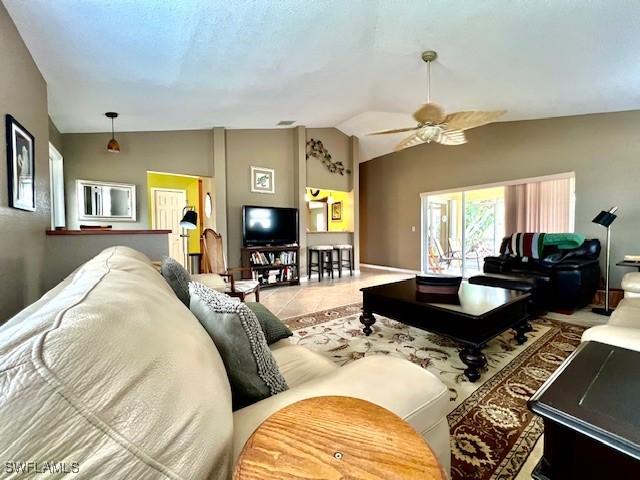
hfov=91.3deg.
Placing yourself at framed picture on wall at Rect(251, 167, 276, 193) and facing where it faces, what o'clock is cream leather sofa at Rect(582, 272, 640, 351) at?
The cream leather sofa is roughly at 11 o'clock from the framed picture on wall.

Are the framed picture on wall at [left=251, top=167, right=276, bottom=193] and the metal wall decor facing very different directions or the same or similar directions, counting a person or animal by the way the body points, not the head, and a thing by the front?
same or similar directions

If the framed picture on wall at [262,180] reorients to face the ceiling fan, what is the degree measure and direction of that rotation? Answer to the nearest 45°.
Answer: approximately 45° to its left

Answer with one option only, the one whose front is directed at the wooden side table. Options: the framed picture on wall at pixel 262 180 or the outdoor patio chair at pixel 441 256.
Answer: the framed picture on wall

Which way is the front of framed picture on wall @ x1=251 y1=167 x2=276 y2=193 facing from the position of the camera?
facing the viewer

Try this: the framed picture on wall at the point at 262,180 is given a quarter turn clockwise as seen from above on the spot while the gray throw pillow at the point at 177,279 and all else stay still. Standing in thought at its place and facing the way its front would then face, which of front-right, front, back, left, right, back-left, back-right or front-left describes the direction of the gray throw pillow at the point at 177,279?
left

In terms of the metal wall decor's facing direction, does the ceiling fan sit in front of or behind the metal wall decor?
in front

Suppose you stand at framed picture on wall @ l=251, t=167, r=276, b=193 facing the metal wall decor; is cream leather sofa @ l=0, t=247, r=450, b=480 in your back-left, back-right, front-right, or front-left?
back-right

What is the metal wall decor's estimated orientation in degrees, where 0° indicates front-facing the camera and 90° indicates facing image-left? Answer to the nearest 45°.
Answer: approximately 0°

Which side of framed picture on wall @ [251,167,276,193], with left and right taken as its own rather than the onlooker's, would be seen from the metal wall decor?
left

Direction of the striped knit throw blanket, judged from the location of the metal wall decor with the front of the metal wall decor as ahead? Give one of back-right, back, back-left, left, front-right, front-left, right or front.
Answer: front-left
